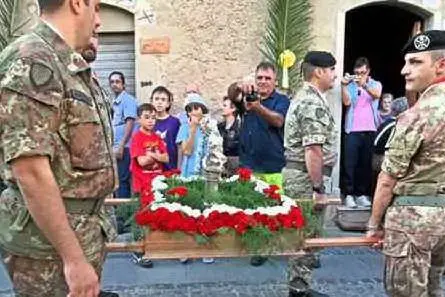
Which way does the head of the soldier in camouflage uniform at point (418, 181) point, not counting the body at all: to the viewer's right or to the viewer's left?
to the viewer's left

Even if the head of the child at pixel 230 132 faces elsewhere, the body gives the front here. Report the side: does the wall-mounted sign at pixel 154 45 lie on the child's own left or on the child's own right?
on the child's own right

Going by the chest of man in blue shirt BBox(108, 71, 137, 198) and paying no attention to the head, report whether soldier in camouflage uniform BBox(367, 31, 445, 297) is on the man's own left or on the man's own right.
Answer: on the man's own left

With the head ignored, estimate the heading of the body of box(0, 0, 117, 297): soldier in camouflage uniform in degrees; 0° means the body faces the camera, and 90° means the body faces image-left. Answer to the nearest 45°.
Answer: approximately 270°

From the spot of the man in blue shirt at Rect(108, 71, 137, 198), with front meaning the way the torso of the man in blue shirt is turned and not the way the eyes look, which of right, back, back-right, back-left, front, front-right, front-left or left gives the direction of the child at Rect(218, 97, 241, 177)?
left

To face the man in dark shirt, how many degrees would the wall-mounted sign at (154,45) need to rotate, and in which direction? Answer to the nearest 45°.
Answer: approximately 45° to its left

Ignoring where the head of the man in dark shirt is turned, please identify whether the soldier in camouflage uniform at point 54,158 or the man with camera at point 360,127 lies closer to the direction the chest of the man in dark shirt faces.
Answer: the soldier in camouflage uniform

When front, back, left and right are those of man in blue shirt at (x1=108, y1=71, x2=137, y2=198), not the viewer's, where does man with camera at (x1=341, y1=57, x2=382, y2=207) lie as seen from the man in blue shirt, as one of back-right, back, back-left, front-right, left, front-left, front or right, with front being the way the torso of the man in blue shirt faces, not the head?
back-left

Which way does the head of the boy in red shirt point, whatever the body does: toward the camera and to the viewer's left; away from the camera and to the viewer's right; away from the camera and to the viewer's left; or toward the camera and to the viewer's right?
toward the camera and to the viewer's right

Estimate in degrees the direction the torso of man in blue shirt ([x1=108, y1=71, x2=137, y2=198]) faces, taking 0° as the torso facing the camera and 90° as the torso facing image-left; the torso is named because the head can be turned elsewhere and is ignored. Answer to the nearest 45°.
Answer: approximately 45°
